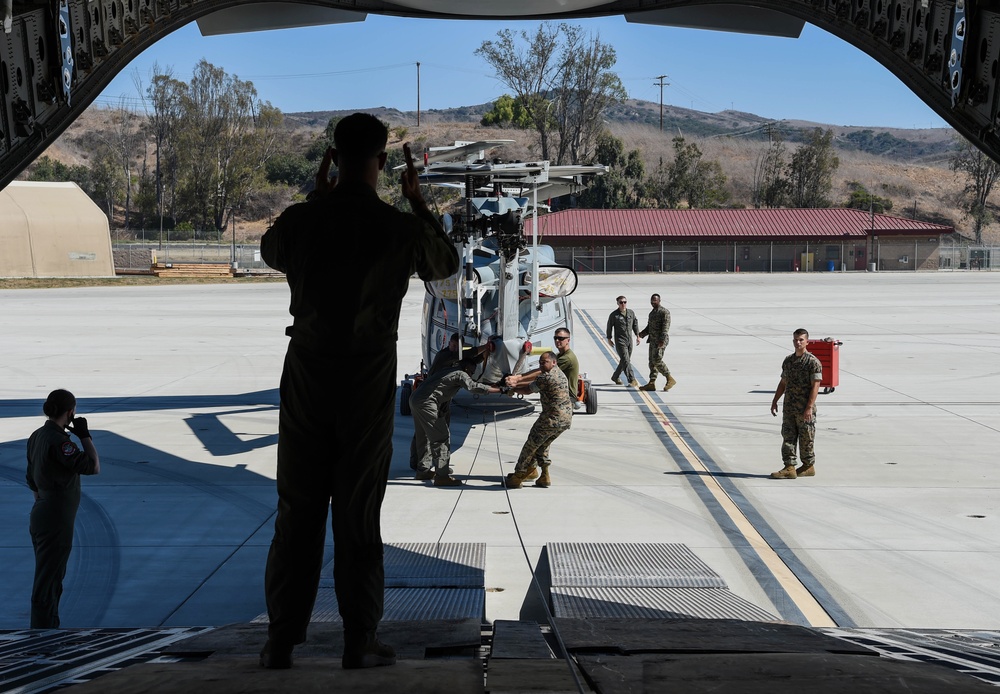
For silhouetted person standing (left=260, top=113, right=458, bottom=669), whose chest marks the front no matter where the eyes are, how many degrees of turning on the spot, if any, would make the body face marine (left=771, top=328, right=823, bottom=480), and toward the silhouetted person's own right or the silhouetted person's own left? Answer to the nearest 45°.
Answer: approximately 45° to the silhouetted person's own right

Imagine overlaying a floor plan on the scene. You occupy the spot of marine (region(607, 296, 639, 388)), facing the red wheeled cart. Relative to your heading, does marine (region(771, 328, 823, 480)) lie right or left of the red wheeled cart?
right

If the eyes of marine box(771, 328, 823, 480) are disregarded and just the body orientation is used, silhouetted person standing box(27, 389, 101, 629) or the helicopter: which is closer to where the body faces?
the silhouetted person standing

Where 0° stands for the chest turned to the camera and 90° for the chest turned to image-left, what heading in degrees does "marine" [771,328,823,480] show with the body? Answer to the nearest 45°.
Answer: approximately 45°

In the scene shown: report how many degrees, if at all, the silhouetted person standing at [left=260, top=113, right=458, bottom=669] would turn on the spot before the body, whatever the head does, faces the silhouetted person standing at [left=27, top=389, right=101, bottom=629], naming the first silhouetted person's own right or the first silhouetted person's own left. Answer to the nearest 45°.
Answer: approximately 45° to the first silhouetted person's own left

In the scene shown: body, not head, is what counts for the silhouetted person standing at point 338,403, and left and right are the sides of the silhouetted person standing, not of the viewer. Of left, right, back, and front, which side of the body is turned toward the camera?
back

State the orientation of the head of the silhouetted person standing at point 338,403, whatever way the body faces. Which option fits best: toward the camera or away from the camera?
away from the camera
